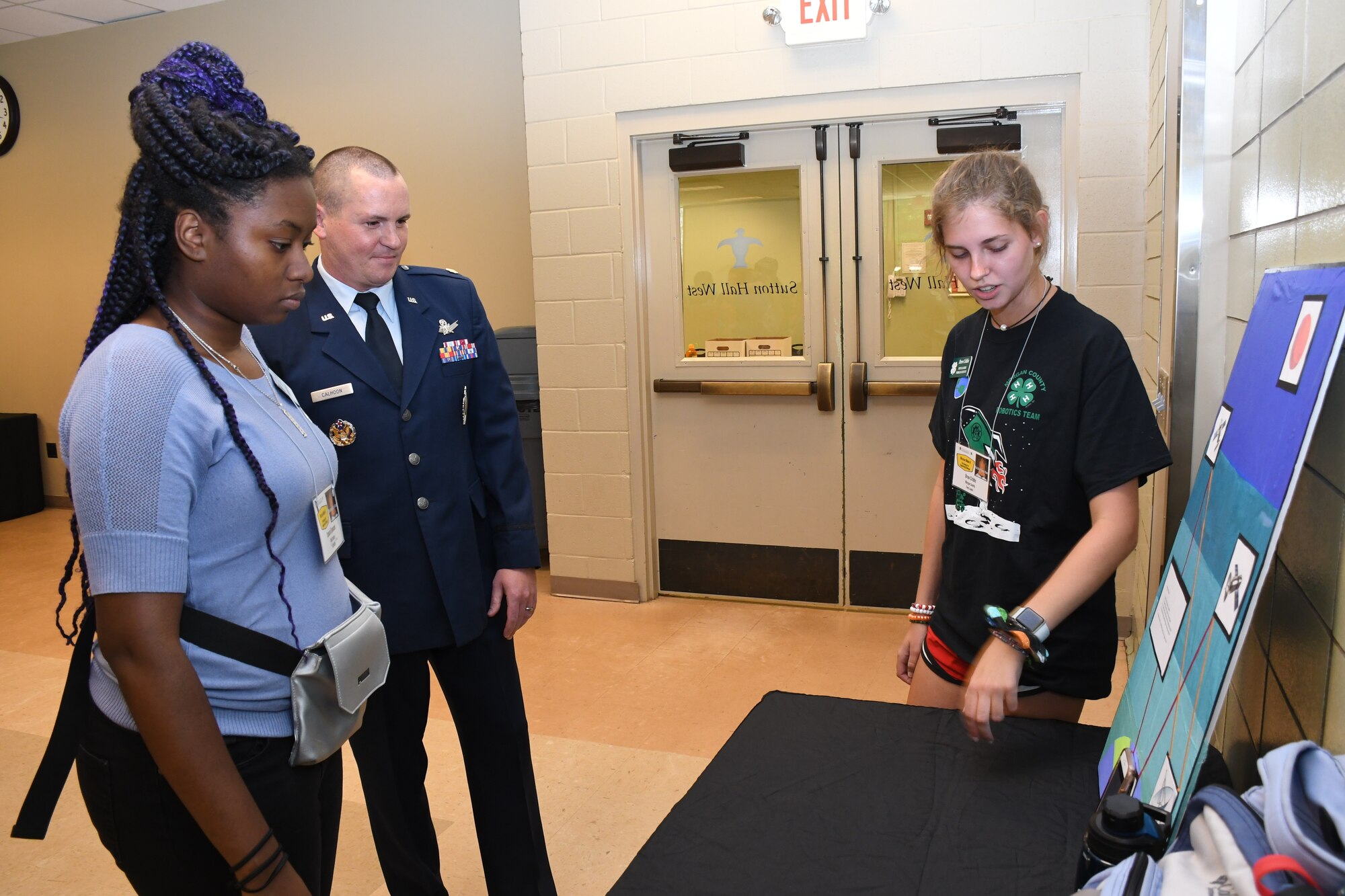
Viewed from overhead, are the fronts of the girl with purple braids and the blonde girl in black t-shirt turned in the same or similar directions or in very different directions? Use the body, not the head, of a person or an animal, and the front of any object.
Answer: very different directions

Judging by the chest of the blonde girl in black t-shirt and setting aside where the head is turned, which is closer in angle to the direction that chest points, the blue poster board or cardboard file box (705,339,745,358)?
the blue poster board

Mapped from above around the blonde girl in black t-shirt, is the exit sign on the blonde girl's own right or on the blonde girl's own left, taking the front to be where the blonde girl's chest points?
on the blonde girl's own right

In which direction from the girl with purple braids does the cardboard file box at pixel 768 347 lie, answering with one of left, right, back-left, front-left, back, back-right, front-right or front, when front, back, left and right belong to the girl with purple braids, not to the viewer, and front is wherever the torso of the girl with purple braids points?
front-left

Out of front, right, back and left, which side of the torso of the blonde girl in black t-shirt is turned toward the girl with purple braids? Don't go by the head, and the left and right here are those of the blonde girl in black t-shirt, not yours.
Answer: front

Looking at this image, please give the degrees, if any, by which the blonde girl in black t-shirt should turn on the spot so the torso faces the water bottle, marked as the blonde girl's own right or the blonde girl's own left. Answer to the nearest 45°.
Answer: approximately 45° to the blonde girl's own left

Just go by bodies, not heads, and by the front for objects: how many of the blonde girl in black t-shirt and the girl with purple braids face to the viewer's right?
1

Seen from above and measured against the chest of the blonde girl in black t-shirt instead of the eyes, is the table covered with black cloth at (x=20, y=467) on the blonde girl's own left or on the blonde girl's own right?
on the blonde girl's own right

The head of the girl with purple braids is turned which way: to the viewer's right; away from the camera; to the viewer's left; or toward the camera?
to the viewer's right

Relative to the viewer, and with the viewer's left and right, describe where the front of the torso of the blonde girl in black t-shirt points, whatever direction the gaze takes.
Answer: facing the viewer and to the left of the viewer

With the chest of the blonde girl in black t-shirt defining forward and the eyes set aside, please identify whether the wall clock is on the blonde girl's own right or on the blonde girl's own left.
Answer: on the blonde girl's own right

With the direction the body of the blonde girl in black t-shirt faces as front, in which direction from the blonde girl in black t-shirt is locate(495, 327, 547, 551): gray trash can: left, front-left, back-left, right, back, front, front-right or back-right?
right

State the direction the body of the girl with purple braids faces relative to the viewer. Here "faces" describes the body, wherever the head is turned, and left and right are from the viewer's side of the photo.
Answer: facing to the right of the viewer

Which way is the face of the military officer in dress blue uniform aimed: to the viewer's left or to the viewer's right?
to the viewer's right

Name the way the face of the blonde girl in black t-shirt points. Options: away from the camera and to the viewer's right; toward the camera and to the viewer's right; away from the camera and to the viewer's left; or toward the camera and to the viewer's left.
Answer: toward the camera and to the viewer's left
